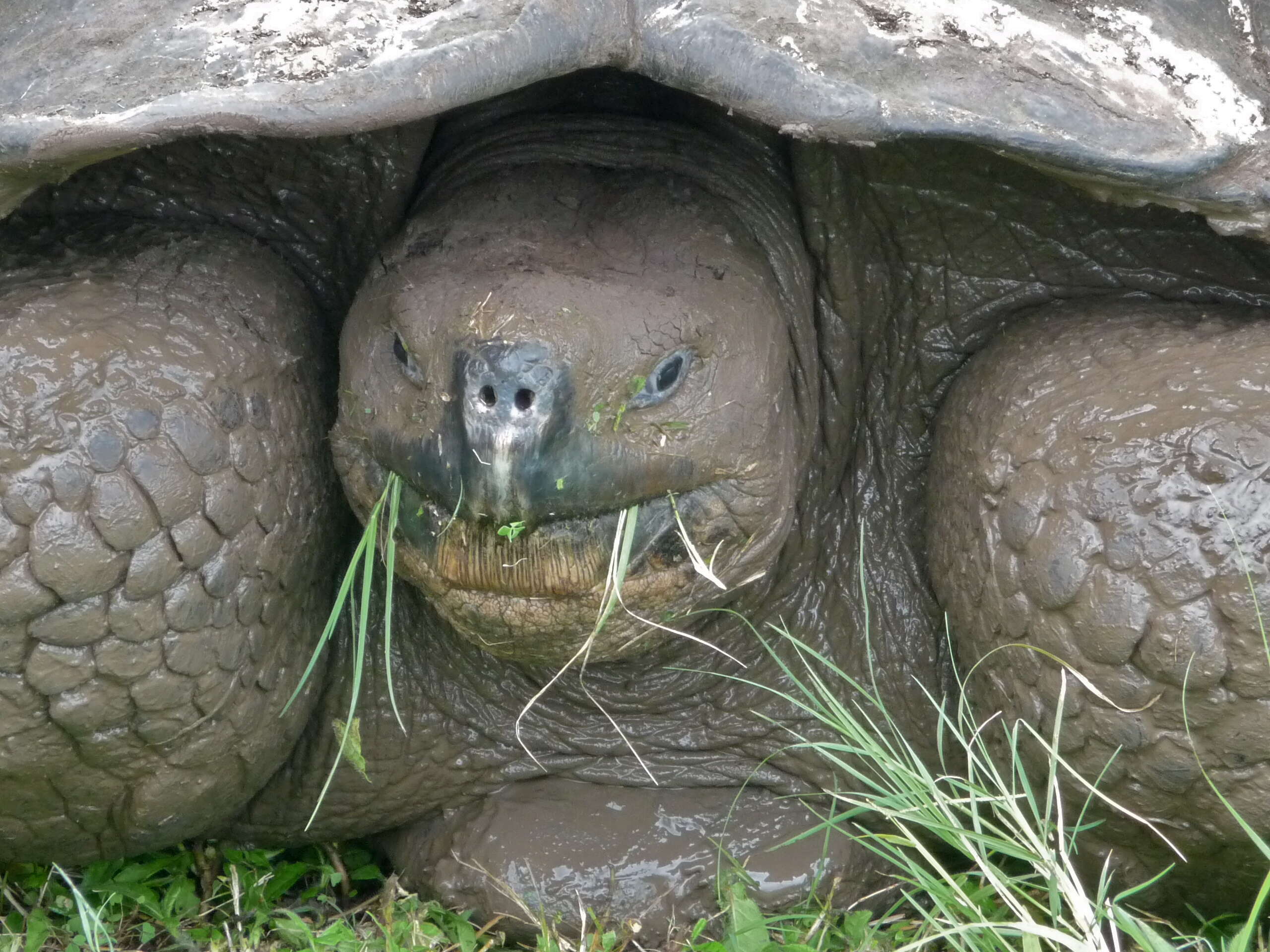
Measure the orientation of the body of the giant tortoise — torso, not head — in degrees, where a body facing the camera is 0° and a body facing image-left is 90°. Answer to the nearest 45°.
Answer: approximately 0°

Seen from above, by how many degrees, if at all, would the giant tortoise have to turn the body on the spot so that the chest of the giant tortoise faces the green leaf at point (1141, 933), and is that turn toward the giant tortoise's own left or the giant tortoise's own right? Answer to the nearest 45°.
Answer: approximately 45° to the giant tortoise's own left

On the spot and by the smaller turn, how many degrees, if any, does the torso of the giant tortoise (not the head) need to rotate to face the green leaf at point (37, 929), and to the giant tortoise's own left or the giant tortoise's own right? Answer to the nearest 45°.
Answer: approximately 45° to the giant tortoise's own right
